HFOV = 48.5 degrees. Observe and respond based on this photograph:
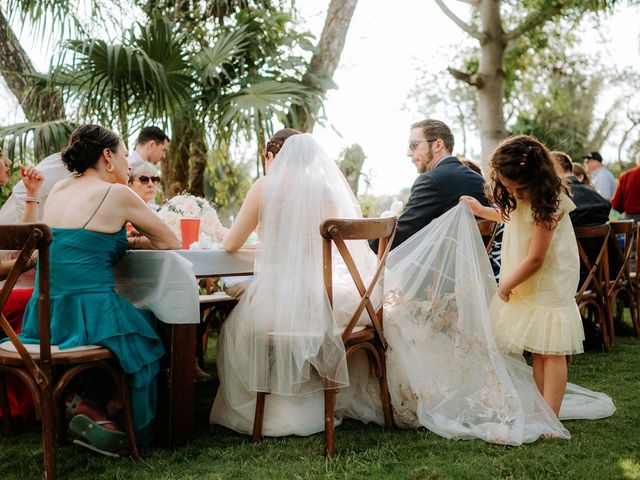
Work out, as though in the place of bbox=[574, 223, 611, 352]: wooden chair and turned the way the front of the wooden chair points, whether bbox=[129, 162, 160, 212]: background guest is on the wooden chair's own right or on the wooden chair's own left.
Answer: on the wooden chair's own left

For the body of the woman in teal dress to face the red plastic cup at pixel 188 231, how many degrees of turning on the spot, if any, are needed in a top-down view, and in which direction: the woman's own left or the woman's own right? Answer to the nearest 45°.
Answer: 0° — they already face it

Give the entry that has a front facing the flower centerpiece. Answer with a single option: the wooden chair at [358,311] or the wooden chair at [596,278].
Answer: the wooden chair at [358,311]

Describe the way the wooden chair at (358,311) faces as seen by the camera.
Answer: facing away from the viewer and to the left of the viewer

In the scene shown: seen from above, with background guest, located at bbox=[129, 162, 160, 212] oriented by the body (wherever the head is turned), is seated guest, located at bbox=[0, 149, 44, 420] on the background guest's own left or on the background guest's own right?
on the background guest's own right

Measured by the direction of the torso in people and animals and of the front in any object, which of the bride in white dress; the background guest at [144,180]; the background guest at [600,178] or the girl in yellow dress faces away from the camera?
the bride in white dress

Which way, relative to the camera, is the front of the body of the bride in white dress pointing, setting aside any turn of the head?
away from the camera

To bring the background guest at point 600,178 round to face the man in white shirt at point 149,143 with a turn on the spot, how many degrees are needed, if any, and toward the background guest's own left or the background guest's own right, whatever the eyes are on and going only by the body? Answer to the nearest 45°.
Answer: approximately 45° to the background guest's own left

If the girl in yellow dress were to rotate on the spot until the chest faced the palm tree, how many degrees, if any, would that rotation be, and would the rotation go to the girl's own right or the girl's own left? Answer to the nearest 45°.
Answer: approximately 90° to the girl's own right

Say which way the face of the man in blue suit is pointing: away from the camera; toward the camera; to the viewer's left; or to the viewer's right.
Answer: to the viewer's left

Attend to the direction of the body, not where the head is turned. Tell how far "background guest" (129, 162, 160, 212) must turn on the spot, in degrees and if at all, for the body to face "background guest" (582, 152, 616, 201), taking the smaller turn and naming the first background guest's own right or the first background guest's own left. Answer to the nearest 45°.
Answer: approximately 90° to the first background guest's own left

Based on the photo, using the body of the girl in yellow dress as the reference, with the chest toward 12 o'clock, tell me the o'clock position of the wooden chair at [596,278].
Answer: The wooden chair is roughly at 5 o'clock from the girl in yellow dress.

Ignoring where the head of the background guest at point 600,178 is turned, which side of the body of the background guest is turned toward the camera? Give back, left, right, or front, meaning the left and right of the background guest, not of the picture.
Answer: left

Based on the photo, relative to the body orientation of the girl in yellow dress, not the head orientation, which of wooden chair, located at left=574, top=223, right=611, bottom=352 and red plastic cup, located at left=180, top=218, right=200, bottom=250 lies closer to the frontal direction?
the red plastic cup

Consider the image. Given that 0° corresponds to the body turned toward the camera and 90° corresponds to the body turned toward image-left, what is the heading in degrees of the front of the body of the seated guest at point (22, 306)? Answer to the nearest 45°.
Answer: approximately 270°
